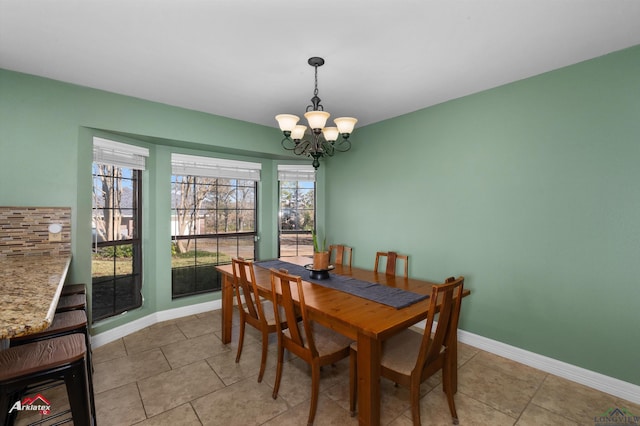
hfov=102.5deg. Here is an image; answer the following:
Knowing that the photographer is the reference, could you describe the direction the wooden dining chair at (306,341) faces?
facing away from the viewer and to the right of the viewer

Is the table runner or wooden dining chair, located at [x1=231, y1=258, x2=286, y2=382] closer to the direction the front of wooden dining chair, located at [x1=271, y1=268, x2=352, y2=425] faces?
the table runner

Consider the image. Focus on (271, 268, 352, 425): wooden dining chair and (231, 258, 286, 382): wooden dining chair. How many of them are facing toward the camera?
0

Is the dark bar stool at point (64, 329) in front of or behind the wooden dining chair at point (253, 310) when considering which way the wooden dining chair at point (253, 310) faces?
behind

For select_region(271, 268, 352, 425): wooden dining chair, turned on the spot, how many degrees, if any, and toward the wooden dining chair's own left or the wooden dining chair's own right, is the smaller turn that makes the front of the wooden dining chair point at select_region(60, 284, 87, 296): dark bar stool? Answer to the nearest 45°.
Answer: approximately 135° to the wooden dining chair's own left

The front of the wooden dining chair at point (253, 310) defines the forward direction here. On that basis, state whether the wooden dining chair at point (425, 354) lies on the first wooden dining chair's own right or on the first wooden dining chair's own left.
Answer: on the first wooden dining chair's own right

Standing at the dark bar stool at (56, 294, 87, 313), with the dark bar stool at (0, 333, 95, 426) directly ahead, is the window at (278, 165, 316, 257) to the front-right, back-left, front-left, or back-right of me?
back-left

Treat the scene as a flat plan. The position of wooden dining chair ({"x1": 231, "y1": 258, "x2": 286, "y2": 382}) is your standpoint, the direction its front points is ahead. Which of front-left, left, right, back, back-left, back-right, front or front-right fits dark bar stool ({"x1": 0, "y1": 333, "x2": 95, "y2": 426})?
back

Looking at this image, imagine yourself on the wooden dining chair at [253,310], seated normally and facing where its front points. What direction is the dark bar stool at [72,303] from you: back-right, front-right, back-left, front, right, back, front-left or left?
back-left

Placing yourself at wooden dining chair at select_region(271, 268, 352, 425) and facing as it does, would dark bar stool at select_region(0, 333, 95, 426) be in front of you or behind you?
behind

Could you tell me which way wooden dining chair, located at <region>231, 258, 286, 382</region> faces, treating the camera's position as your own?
facing away from the viewer and to the right of the viewer

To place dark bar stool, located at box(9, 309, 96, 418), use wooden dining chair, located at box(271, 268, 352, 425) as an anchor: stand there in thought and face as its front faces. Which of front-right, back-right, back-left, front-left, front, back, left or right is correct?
back-left

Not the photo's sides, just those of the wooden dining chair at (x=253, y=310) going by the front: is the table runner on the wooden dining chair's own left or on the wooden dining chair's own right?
on the wooden dining chair's own right

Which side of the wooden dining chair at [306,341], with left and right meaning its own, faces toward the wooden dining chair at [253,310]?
left
